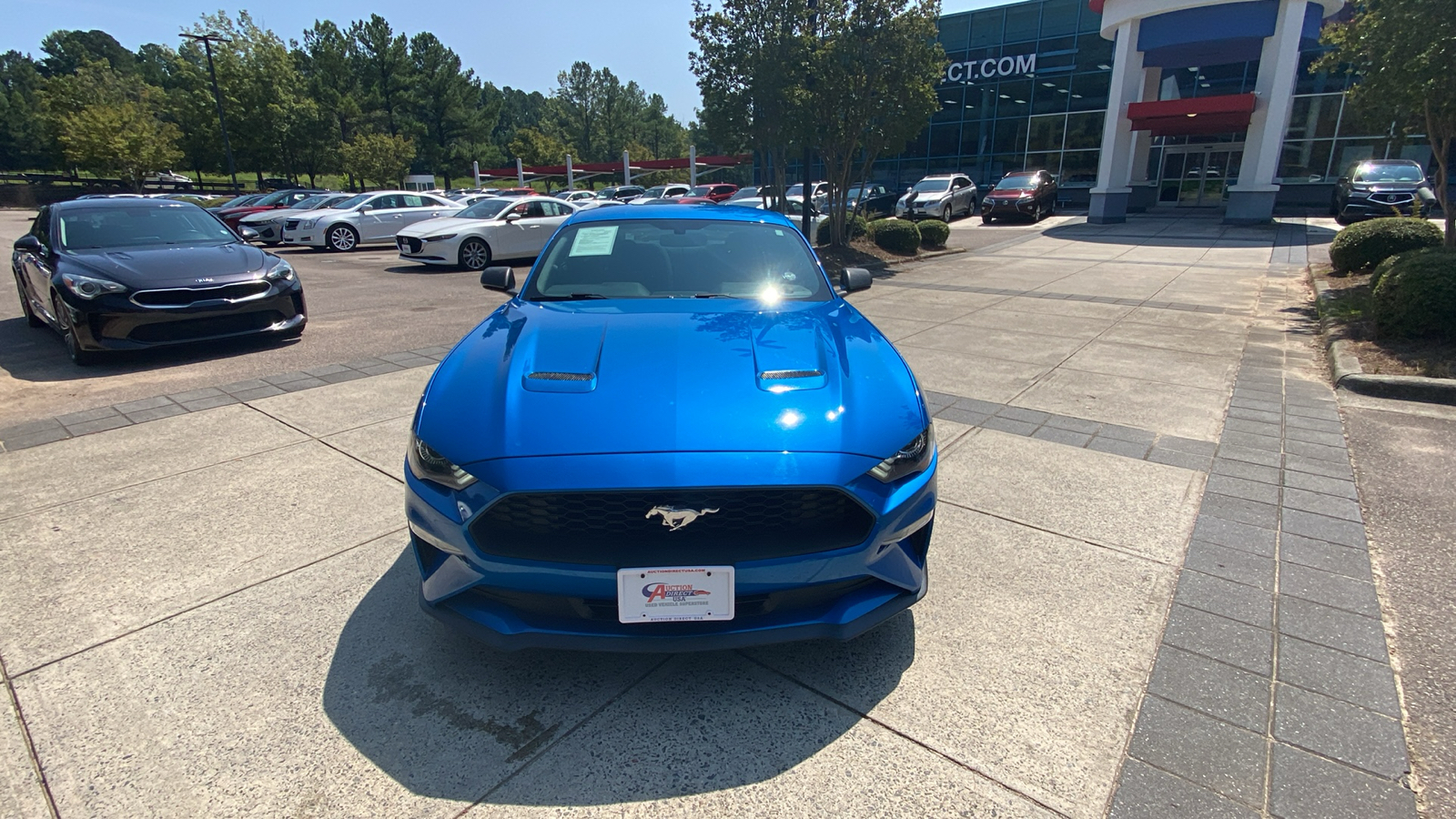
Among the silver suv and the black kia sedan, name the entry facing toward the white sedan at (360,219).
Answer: the silver suv

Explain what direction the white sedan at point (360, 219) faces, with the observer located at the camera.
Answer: facing the viewer and to the left of the viewer

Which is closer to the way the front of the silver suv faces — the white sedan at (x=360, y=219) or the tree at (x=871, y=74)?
the white sedan

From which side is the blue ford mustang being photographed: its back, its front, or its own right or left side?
front

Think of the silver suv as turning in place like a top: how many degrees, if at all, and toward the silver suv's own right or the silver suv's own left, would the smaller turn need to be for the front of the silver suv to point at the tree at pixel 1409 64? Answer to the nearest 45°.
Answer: approximately 45° to the silver suv's own left

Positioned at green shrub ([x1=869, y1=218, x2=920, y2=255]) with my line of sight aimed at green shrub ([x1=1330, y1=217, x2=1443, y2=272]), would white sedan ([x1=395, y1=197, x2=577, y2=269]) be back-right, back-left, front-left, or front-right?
back-right

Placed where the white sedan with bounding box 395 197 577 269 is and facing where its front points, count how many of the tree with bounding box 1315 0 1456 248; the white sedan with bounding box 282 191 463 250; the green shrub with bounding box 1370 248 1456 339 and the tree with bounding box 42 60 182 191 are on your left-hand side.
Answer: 2

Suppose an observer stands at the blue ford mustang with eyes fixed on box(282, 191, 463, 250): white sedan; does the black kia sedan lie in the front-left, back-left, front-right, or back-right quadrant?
front-left

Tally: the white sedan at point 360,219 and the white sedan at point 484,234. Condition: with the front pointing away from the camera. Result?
0

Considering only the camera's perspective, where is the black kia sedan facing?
facing the viewer and to the right of the viewer

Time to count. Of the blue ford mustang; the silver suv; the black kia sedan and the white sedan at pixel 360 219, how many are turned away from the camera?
0
